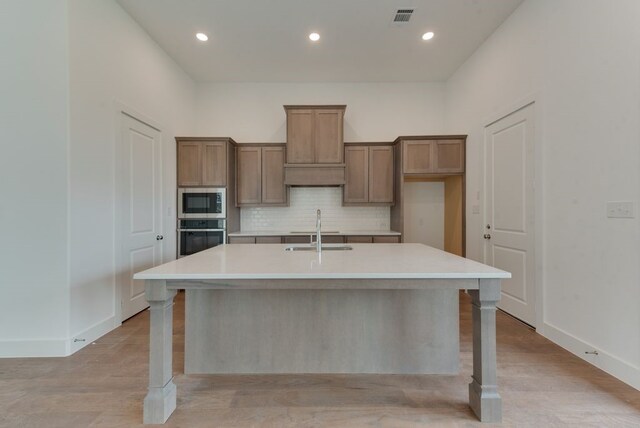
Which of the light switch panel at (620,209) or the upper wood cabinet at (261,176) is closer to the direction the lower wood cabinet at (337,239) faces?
the light switch panel

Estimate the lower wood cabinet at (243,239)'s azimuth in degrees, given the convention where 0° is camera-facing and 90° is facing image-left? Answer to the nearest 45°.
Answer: approximately 0°

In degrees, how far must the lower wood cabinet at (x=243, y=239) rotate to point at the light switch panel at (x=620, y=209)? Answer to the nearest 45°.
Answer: approximately 45° to its left

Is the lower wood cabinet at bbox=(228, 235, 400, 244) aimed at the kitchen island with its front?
yes
